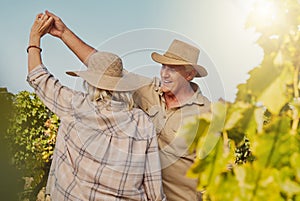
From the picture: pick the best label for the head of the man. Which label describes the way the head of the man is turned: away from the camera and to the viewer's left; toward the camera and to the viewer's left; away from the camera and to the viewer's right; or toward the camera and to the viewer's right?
toward the camera and to the viewer's left

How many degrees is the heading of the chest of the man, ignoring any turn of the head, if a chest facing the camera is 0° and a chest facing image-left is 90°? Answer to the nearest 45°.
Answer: approximately 45°
